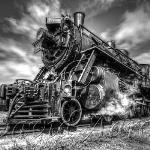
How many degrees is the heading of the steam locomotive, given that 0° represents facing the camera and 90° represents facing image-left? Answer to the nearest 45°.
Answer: approximately 45°
